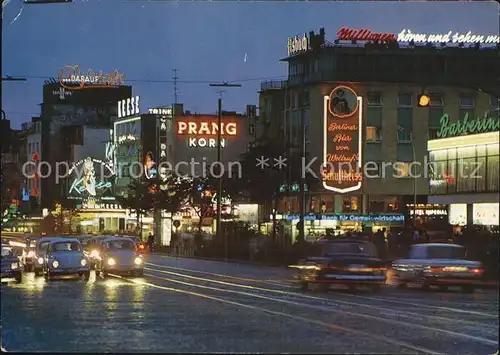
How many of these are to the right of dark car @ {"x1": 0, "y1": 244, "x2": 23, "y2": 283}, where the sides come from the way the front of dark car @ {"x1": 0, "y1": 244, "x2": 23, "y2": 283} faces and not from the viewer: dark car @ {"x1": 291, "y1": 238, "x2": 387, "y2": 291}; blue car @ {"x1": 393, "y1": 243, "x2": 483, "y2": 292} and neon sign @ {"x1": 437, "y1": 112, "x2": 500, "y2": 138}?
0

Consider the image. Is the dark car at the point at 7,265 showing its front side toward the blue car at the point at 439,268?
no

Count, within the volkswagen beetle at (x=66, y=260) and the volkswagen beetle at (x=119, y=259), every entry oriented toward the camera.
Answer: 2

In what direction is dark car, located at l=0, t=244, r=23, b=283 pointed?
toward the camera

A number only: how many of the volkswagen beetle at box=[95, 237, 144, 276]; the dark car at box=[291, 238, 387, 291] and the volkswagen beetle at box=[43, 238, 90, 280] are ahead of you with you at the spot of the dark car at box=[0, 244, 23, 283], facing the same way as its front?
0

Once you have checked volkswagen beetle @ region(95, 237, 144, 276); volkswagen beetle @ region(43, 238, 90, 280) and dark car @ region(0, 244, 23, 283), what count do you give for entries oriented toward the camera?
3

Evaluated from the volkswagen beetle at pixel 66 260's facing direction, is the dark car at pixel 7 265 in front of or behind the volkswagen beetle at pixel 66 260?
in front

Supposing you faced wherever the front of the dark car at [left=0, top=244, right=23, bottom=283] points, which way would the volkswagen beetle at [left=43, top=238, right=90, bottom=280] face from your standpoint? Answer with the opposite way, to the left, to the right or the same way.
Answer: the same way

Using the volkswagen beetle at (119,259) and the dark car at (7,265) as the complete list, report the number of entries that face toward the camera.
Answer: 2

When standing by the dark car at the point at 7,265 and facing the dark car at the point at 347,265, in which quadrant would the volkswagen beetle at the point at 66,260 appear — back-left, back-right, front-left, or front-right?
front-left

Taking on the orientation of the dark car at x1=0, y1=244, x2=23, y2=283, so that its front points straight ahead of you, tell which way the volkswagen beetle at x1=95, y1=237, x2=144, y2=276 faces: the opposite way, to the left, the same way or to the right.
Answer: the same way

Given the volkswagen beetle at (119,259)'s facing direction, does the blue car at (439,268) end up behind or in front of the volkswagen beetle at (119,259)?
in front

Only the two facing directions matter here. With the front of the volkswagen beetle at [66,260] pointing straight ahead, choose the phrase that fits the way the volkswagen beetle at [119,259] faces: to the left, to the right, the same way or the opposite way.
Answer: the same way

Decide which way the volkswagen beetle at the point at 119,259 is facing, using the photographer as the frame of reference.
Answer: facing the viewer

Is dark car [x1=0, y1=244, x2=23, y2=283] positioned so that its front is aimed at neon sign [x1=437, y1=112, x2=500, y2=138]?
no
